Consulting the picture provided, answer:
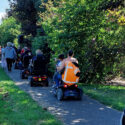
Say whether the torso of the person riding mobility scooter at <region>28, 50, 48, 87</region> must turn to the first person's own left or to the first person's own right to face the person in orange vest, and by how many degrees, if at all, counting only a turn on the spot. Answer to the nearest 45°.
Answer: approximately 180°

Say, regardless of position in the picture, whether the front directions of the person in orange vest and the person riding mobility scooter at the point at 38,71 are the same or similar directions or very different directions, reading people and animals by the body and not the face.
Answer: same or similar directions

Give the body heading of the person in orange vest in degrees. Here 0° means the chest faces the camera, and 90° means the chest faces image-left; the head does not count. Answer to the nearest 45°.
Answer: approximately 180°

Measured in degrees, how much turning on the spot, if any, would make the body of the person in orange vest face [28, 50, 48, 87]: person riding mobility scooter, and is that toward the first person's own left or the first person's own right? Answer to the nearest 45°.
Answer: approximately 45° to the first person's own left

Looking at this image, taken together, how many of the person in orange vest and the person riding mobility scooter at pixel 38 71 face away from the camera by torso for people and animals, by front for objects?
2

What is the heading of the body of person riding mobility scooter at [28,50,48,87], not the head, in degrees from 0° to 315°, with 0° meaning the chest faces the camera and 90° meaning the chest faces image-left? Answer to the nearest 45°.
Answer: approximately 180°
